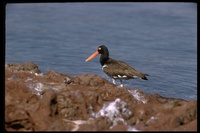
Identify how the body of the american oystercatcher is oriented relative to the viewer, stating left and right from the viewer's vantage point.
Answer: facing to the left of the viewer
